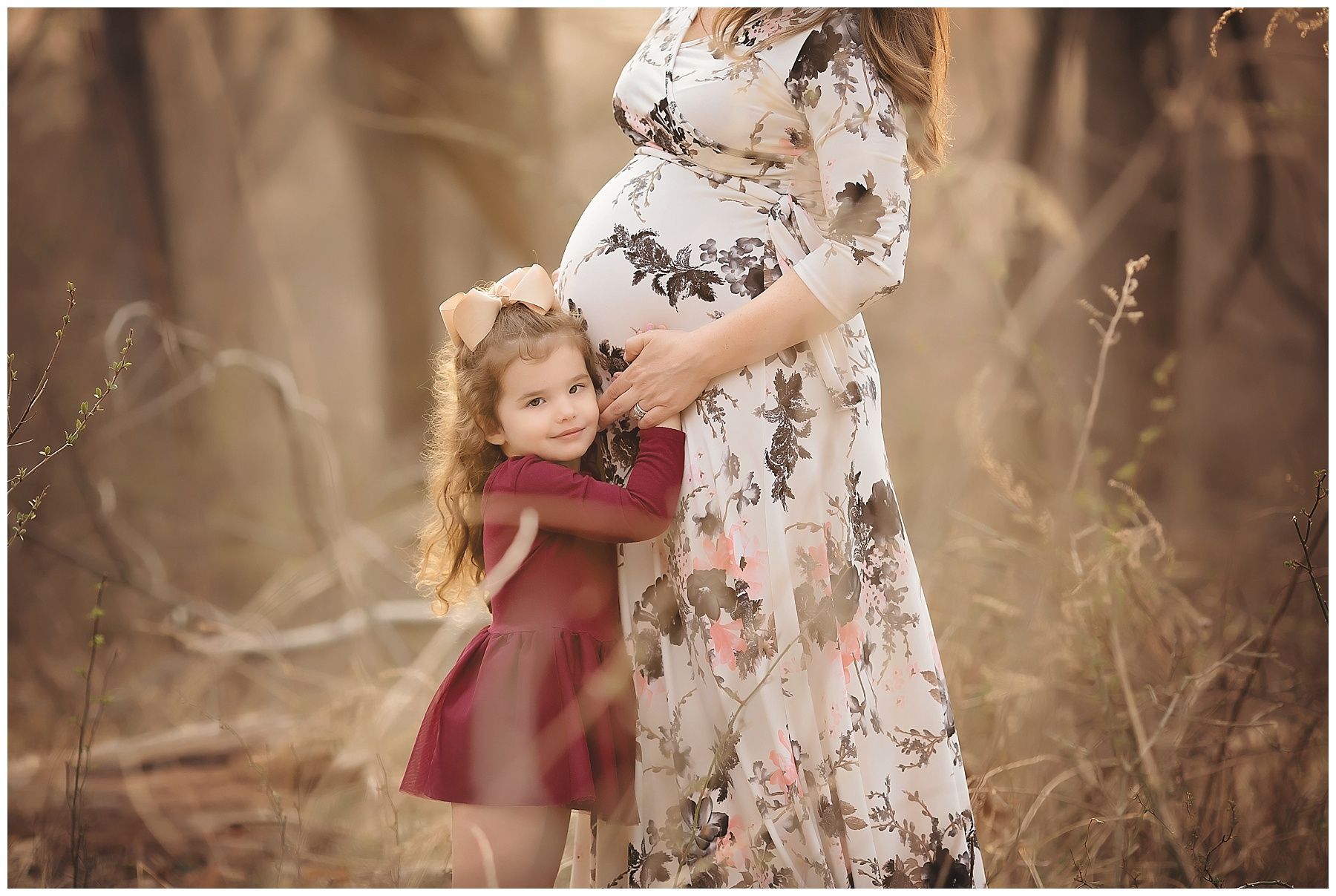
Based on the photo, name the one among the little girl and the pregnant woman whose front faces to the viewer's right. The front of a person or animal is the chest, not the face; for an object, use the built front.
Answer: the little girl

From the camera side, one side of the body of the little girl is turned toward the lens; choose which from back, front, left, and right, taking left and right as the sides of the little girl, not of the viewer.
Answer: right

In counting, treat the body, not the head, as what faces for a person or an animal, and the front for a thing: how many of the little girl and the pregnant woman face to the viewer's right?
1

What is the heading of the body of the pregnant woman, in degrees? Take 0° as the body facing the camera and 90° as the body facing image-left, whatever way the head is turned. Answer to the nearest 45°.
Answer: approximately 45°

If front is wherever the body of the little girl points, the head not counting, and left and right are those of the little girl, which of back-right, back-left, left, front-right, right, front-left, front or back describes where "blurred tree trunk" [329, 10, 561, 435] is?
left
